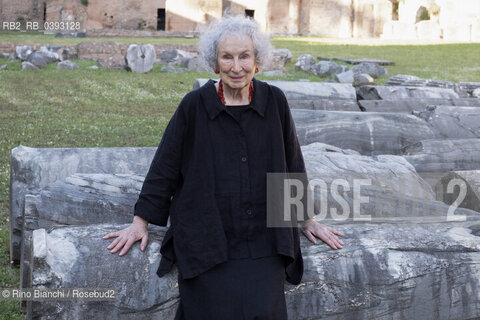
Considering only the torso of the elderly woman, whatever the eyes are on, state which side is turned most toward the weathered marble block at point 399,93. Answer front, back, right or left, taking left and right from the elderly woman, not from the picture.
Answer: back

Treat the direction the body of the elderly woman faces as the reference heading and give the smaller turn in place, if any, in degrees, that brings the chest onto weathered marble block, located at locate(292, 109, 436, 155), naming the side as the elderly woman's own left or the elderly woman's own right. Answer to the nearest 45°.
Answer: approximately 180°

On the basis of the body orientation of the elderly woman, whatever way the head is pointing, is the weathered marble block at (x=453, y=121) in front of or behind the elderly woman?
behind

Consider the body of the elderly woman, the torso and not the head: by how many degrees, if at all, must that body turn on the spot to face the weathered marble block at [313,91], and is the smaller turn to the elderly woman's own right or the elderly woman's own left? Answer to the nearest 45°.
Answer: approximately 180°

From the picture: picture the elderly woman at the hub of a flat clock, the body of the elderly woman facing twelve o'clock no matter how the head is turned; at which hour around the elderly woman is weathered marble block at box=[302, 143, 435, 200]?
The weathered marble block is roughly at 7 o'clock from the elderly woman.

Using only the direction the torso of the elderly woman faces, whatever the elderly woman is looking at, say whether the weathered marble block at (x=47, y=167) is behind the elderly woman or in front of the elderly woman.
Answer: behind

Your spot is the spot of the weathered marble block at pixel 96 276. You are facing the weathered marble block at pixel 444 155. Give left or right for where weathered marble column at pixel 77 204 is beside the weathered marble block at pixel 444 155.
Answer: left

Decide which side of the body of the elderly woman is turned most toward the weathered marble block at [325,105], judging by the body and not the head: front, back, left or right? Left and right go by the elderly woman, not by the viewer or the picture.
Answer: back

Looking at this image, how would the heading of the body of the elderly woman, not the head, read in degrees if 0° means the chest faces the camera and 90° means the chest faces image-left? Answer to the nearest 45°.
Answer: approximately 0°

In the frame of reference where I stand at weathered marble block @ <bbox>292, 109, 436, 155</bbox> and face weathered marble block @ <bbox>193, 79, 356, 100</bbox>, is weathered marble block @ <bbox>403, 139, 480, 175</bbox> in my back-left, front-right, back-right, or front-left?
back-right

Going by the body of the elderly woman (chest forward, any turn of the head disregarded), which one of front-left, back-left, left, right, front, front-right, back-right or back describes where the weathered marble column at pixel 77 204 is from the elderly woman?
back-right
